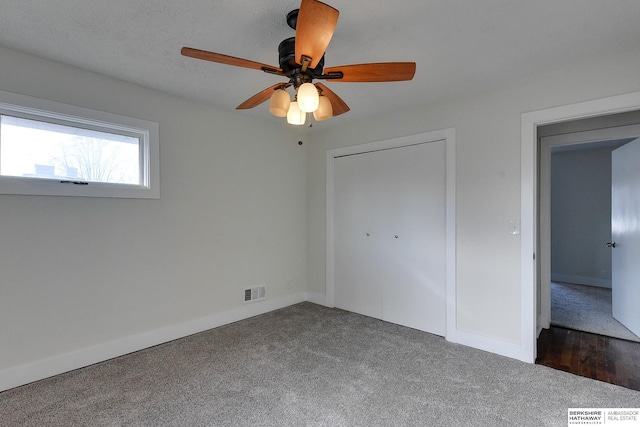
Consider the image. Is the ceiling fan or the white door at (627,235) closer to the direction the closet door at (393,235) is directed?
the ceiling fan

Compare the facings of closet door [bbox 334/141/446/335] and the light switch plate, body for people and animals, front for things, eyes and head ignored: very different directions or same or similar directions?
same or similar directions

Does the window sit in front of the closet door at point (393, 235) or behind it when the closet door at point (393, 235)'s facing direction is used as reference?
in front

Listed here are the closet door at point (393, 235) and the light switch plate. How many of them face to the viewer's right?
0

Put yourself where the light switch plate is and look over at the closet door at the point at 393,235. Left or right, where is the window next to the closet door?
left

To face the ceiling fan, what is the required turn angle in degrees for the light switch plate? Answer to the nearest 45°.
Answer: approximately 45° to its right

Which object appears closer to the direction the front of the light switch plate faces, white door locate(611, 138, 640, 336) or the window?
the window

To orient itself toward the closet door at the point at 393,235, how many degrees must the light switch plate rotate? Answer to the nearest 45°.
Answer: approximately 90° to its right

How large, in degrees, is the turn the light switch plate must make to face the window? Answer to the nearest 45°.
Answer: approximately 45° to its right

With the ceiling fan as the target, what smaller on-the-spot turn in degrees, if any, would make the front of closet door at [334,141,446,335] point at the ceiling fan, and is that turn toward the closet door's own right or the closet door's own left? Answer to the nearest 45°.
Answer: approximately 45° to the closet door's own left

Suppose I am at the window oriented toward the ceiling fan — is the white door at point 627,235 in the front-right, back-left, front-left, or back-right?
front-left

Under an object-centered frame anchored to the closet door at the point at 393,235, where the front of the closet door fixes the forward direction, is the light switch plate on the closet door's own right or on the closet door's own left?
on the closet door's own left

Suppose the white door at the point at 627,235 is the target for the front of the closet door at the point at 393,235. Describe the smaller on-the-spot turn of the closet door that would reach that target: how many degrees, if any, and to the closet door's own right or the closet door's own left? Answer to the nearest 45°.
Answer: approximately 135° to the closet door's own left

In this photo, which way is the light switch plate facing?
toward the camera

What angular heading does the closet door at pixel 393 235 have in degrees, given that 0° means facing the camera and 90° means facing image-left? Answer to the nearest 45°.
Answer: approximately 45°
